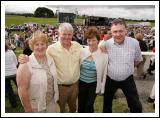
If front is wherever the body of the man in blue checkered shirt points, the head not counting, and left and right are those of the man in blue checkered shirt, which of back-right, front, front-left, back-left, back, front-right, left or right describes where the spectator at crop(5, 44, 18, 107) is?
back-right

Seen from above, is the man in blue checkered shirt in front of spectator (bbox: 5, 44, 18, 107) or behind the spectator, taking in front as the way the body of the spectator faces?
behind

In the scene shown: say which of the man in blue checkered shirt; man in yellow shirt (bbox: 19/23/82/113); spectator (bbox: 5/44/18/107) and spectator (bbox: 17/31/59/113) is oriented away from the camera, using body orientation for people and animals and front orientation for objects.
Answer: spectator (bbox: 5/44/18/107)

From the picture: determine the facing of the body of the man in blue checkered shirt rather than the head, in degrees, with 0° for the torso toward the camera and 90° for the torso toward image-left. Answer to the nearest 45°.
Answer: approximately 0°

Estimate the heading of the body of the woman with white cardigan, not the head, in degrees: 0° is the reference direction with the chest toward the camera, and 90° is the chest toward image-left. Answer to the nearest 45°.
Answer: approximately 45°

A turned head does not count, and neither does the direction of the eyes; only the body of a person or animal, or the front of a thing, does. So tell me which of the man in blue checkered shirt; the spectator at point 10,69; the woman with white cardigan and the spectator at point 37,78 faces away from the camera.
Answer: the spectator at point 10,69

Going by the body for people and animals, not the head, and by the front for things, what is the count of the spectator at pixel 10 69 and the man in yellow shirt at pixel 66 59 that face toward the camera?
1

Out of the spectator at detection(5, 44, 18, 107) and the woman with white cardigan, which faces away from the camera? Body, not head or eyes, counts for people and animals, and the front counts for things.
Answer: the spectator

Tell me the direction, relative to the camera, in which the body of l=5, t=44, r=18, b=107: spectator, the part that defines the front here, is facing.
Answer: away from the camera
